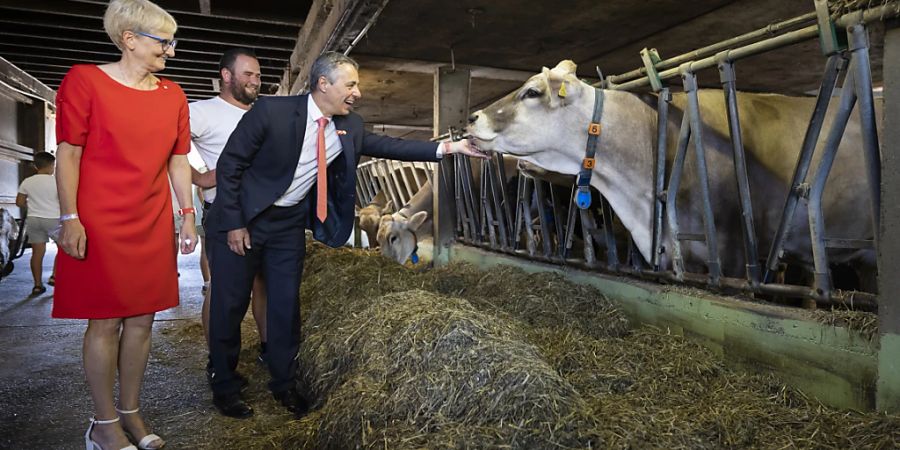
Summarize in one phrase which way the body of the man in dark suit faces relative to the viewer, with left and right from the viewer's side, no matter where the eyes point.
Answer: facing the viewer and to the right of the viewer

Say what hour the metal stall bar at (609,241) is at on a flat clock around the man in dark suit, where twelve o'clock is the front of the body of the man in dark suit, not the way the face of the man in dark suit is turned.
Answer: The metal stall bar is roughly at 10 o'clock from the man in dark suit.

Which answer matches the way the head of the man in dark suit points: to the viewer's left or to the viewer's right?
to the viewer's right

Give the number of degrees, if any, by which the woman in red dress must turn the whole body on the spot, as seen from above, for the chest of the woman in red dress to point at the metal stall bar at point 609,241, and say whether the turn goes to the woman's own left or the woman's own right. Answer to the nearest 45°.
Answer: approximately 45° to the woman's own left

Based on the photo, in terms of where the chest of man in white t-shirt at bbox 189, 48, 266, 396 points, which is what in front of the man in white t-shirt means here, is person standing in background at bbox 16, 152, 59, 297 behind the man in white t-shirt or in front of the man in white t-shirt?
behind

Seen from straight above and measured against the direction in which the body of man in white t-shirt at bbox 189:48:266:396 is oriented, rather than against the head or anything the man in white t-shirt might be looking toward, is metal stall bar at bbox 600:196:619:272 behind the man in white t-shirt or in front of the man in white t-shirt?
in front

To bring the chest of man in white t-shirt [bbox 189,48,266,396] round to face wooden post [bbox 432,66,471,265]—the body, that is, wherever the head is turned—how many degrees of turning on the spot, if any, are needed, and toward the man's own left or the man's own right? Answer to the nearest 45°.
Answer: approximately 90° to the man's own left

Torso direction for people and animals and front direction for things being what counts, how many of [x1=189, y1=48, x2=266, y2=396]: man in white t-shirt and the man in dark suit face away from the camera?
0

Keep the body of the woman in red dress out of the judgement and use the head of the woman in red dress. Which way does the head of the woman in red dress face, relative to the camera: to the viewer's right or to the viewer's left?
to the viewer's right
